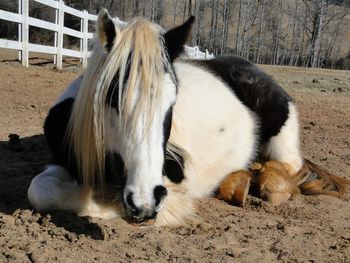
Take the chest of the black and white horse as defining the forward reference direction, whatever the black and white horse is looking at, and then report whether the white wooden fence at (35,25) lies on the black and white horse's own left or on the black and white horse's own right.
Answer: on the black and white horse's own right

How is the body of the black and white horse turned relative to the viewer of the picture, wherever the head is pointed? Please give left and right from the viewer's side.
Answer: facing the viewer and to the left of the viewer
